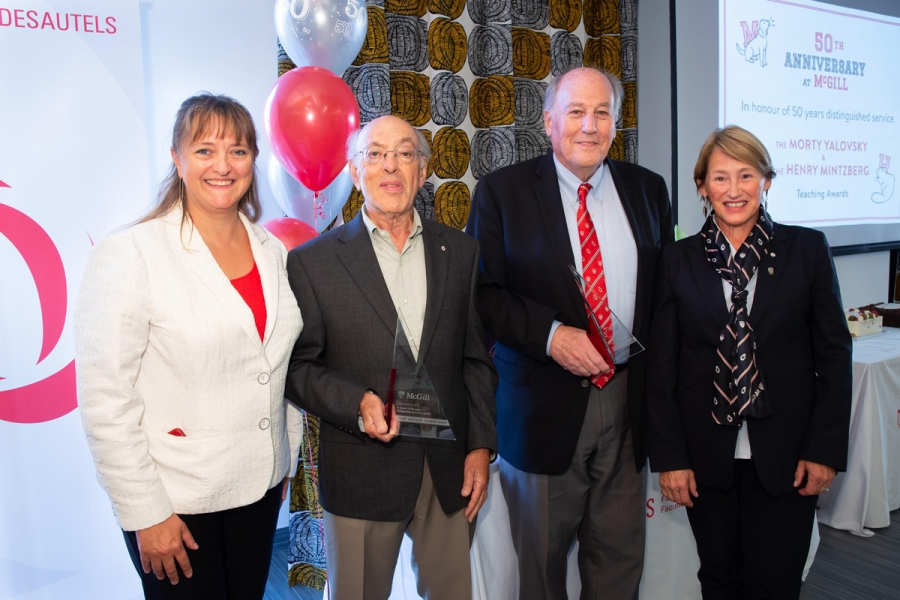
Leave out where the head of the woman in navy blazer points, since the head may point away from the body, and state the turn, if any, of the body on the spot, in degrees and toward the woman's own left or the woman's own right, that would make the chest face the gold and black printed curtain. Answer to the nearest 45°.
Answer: approximately 135° to the woman's own right

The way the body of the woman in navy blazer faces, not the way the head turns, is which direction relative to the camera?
toward the camera

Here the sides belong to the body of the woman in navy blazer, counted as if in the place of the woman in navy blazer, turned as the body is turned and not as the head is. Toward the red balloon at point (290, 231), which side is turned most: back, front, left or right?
right

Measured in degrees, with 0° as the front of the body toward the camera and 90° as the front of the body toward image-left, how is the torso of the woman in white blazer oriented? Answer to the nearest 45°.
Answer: approximately 315°

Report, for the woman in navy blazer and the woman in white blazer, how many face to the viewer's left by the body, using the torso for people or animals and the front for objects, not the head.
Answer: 0

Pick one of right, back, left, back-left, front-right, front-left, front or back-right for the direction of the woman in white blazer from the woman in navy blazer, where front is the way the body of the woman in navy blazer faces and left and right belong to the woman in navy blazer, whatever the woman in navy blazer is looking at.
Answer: front-right

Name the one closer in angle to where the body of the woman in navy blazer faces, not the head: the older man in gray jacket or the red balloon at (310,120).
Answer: the older man in gray jacket

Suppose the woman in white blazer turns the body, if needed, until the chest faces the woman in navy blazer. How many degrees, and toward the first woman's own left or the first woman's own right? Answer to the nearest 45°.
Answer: approximately 45° to the first woman's own left

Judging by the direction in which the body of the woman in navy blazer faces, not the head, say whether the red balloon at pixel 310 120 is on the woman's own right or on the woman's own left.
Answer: on the woman's own right

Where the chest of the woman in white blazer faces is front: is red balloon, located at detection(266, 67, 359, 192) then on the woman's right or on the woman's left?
on the woman's left
